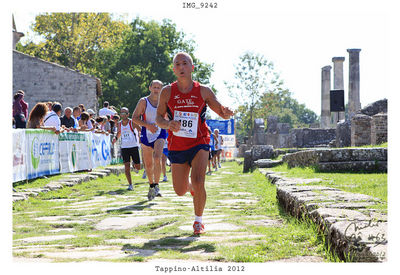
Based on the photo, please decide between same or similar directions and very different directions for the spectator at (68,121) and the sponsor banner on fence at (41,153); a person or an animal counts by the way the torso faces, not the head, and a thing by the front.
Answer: same or similar directions

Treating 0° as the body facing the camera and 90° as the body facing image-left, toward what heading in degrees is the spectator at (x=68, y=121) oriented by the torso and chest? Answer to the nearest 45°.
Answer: approximately 315°

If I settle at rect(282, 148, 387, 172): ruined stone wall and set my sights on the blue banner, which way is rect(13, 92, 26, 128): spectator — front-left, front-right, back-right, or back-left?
front-left

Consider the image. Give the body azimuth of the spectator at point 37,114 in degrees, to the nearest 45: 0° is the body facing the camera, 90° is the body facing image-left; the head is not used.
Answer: approximately 225°

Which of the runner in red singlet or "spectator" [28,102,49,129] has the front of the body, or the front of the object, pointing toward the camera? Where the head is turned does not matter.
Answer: the runner in red singlet

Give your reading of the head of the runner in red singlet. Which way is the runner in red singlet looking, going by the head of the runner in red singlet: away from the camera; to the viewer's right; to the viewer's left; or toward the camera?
toward the camera

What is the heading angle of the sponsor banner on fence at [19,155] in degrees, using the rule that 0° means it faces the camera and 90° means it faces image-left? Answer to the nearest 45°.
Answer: approximately 315°

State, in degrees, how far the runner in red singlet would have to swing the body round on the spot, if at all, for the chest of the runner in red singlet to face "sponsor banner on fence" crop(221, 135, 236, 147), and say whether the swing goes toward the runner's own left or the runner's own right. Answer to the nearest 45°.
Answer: approximately 180°

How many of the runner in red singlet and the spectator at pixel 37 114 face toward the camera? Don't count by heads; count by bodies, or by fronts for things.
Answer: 1

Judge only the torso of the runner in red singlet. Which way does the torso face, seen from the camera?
toward the camera

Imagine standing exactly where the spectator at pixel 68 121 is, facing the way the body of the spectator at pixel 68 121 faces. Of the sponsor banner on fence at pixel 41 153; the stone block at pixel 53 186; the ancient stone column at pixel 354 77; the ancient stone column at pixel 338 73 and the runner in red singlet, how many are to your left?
2
